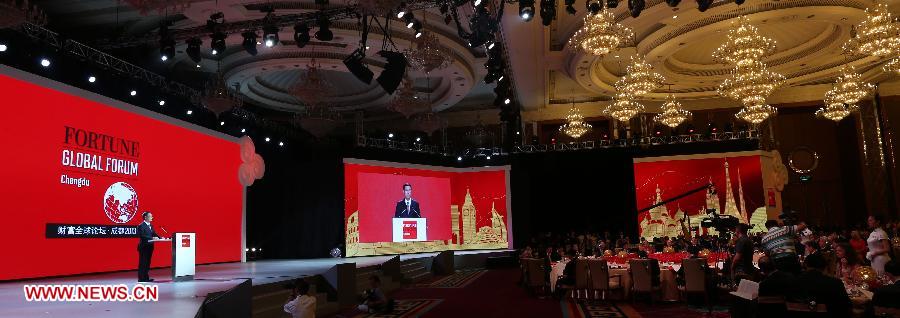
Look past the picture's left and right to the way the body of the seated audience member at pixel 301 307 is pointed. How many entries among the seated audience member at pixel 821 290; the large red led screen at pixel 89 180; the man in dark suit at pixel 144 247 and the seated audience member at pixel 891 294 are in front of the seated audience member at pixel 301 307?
2

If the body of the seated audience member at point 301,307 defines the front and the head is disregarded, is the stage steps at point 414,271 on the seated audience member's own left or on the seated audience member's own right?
on the seated audience member's own right

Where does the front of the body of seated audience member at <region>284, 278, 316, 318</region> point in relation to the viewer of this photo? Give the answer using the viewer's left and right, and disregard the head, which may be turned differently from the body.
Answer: facing away from the viewer and to the left of the viewer

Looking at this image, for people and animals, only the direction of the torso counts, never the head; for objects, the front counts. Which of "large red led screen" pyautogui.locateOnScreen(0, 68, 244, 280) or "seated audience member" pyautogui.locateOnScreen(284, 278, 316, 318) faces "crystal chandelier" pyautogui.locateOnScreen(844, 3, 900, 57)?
the large red led screen

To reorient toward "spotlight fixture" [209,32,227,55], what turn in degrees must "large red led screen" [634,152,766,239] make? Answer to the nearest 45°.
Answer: approximately 45° to its right

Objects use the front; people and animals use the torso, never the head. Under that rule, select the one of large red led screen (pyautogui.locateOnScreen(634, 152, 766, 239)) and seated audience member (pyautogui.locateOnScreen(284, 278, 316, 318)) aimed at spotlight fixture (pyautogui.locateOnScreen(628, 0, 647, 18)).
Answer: the large red led screen

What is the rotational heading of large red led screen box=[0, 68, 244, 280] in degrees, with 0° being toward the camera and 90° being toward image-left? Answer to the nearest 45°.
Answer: approximately 315°

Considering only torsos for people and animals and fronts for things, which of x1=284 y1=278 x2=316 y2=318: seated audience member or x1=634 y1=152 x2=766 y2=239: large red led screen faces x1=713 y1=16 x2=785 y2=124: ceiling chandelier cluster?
the large red led screen

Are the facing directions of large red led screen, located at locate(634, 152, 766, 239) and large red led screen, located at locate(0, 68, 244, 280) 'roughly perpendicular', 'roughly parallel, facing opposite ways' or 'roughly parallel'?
roughly perpendicular

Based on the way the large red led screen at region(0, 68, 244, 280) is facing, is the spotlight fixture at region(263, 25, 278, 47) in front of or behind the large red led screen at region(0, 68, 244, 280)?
in front

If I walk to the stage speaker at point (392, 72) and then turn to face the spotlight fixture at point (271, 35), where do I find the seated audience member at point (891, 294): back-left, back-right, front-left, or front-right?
back-left

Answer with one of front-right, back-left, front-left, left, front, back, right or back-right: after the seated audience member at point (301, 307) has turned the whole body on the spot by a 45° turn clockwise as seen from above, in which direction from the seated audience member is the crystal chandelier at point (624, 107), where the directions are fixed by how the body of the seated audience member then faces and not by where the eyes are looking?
front-right

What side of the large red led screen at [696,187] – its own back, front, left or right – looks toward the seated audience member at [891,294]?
front
